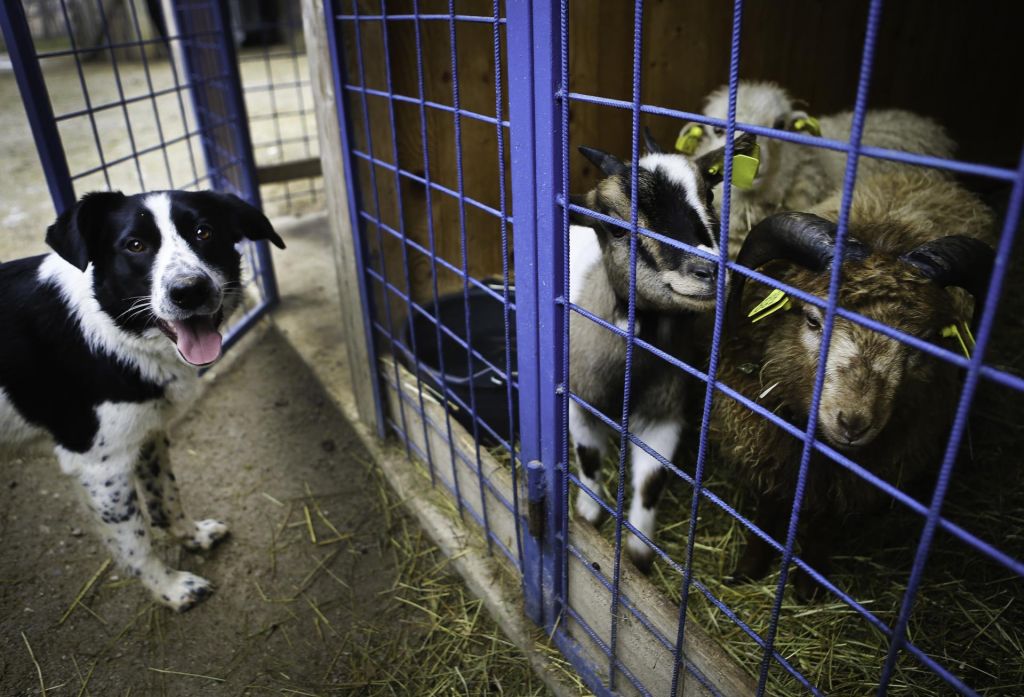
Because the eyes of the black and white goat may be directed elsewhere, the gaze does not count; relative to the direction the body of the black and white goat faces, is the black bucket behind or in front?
behind

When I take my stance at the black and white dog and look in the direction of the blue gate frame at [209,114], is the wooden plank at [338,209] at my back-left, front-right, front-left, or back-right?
front-right

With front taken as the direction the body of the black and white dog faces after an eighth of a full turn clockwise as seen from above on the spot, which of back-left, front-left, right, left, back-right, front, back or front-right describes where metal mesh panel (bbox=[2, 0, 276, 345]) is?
back

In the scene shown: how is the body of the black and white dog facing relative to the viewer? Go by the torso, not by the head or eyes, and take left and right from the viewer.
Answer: facing the viewer and to the right of the viewer

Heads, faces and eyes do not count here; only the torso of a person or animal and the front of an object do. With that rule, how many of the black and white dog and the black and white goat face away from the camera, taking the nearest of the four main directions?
0

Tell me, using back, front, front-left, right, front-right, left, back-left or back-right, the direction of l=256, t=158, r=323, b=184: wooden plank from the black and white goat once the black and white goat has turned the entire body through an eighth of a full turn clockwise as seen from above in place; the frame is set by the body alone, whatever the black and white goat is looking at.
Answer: back-right
